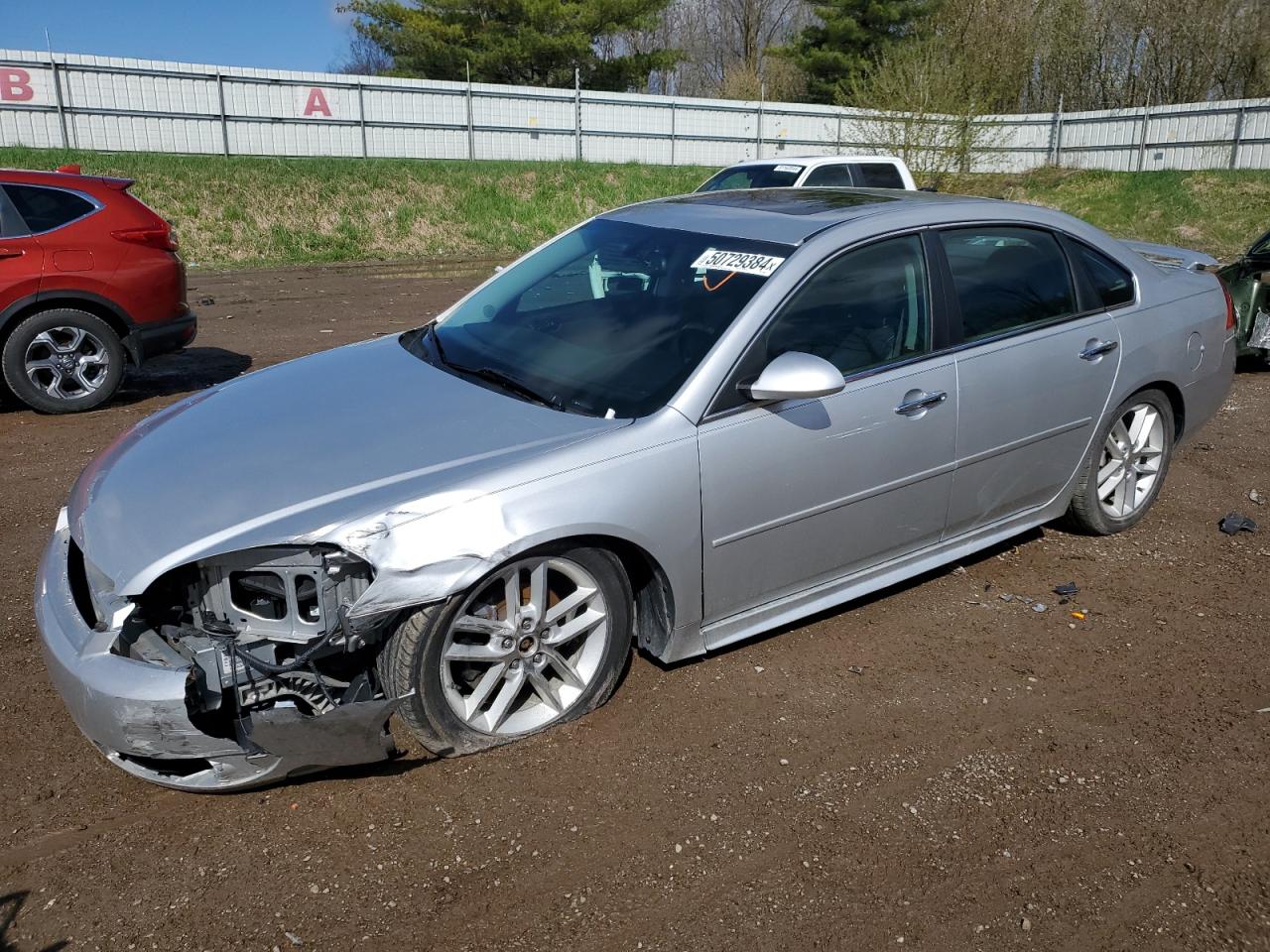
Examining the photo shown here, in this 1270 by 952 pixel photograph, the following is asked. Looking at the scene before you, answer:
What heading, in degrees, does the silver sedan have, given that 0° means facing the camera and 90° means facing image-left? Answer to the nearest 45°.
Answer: approximately 45°

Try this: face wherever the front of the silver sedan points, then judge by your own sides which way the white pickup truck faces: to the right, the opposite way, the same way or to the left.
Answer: the same way

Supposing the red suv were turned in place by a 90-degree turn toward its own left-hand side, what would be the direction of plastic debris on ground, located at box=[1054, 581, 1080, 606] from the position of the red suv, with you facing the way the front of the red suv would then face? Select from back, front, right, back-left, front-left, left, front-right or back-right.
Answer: front-left

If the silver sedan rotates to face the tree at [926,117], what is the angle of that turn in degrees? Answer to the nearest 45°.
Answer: approximately 135° to its right

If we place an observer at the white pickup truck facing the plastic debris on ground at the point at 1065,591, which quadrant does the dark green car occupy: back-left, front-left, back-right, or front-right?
front-left

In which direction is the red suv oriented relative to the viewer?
to the viewer's left

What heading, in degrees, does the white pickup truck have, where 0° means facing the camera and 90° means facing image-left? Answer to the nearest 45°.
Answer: approximately 45°

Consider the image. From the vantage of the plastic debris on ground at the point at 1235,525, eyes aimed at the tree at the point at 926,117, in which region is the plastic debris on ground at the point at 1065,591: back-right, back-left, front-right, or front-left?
back-left

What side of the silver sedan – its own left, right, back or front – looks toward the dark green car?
back

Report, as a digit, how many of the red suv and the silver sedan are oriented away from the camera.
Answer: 0

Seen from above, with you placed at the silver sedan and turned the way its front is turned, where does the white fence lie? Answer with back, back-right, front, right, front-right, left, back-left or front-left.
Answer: back-right

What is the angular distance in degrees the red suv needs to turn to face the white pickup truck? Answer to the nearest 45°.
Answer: approximately 180°

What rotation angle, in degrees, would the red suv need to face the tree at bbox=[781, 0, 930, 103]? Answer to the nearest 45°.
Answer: approximately 135° to its right

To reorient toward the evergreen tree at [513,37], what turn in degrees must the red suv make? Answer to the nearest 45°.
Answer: approximately 135° to its right

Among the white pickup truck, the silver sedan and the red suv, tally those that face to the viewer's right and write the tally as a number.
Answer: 0

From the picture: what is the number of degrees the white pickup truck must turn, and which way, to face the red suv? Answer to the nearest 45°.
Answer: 0° — it already faces it

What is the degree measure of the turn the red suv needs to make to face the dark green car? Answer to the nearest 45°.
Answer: approximately 180°

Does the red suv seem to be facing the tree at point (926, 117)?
no
